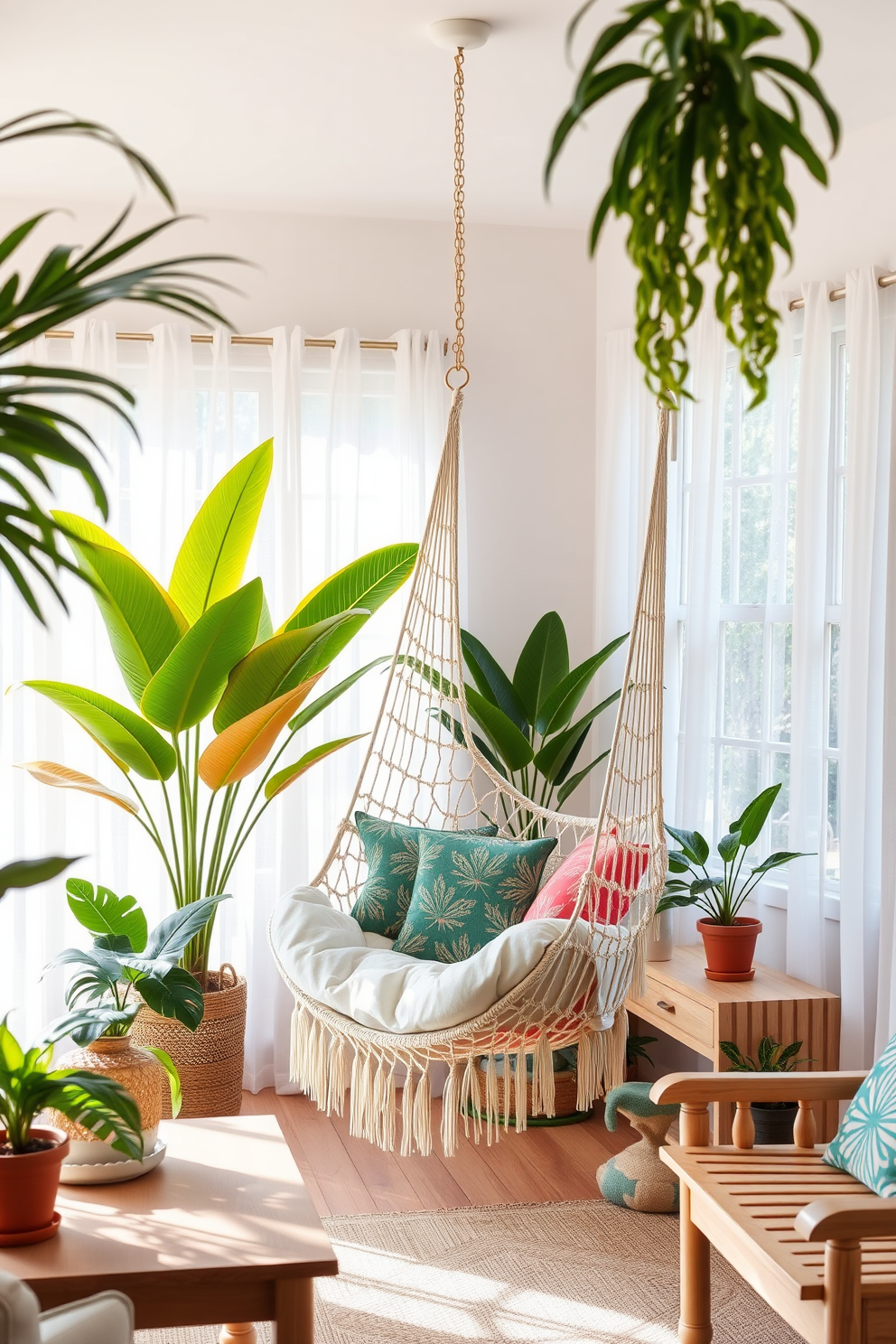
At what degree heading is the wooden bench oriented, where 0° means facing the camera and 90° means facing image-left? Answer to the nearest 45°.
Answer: approximately 45°

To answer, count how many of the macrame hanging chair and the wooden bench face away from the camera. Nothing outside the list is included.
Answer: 0

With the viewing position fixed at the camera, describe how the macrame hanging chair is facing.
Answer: facing the viewer and to the left of the viewer

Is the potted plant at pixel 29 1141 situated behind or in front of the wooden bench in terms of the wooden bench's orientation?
in front

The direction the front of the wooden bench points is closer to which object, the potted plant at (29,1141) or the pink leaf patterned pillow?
the potted plant

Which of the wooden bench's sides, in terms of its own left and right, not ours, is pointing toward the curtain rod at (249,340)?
right

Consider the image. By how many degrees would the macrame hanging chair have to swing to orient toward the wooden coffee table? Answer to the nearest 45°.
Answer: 0° — it already faces it

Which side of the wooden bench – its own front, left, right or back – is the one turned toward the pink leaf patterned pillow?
right

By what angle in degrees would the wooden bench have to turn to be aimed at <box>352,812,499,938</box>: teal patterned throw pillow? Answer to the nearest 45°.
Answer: approximately 90° to its right

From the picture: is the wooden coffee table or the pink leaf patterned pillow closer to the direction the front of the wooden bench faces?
the wooden coffee table

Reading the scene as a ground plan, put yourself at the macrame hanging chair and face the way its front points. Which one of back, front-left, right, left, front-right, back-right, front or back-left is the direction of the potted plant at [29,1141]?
front

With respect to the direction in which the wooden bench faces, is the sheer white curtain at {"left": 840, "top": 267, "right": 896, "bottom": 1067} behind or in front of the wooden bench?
behind
